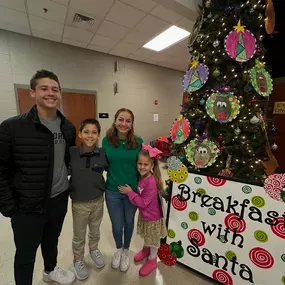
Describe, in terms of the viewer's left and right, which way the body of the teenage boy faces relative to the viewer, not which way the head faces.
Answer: facing the viewer and to the right of the viewer

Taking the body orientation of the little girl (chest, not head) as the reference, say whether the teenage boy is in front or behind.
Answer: in front

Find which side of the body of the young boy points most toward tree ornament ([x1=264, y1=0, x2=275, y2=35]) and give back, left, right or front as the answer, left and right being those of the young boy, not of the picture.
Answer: left

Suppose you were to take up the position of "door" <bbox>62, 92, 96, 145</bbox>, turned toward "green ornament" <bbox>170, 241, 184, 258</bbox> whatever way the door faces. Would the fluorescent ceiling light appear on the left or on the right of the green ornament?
left

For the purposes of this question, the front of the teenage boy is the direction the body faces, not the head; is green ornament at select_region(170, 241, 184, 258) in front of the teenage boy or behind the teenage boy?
in front

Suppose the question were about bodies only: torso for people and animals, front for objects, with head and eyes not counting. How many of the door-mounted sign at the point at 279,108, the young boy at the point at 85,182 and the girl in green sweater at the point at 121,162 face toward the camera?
3

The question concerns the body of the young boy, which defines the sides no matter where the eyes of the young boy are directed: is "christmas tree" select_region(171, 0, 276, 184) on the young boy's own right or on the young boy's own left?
on the young boy's own left
